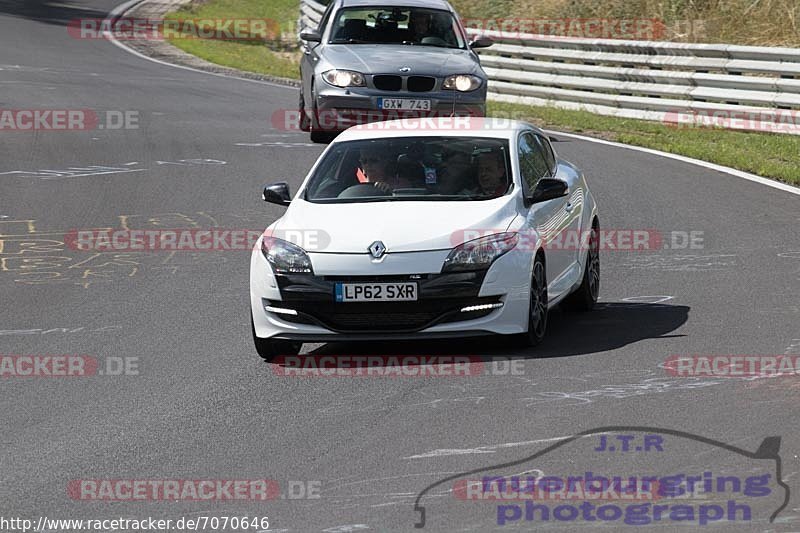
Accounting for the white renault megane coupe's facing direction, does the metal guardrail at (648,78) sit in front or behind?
behind

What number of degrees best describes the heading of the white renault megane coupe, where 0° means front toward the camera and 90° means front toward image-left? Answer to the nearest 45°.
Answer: approximately 45°

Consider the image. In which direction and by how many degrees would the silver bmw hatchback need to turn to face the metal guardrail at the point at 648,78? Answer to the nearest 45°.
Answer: approximately 135° to its left

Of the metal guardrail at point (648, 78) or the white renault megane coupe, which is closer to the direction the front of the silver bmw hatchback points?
the white renault megane coupe

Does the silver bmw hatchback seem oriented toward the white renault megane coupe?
yes

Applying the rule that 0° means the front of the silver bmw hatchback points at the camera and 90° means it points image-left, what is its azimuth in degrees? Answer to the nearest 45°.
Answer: approximately 0°

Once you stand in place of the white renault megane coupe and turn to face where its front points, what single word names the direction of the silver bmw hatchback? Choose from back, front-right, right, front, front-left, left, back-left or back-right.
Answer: back-right
